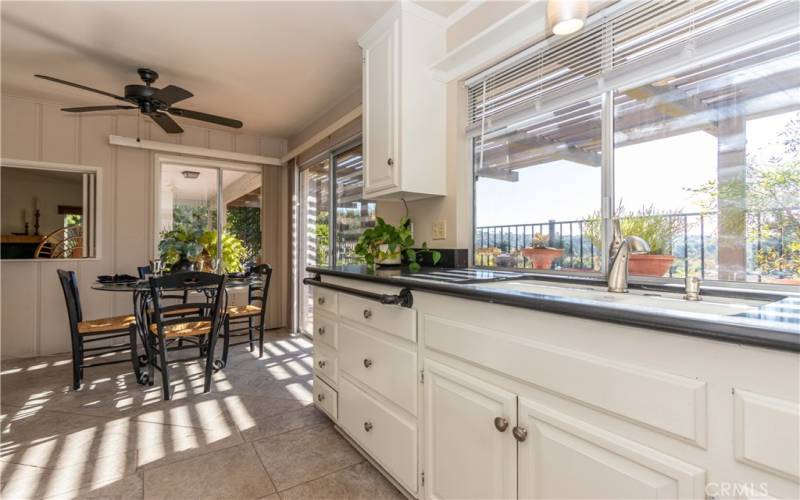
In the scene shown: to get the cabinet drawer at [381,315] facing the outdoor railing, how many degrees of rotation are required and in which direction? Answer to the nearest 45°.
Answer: approximately 135° to its left

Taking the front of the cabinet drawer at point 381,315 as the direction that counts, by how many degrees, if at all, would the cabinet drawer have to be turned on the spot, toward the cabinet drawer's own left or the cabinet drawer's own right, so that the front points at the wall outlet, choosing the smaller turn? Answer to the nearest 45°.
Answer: approximately 180°

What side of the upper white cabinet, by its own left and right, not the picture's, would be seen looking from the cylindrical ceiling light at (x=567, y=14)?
left

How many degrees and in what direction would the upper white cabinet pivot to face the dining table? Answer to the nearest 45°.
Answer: approximately 45° to its right

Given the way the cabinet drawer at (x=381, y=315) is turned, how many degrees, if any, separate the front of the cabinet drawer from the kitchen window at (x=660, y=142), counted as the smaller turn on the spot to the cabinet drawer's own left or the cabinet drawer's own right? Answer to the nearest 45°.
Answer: approximately 135° to the cabinet drawer's own left

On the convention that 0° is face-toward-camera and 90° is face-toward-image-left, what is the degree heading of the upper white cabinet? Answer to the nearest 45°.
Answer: approximately 45°

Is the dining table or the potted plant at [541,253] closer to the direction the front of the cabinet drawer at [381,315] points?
the dining table
